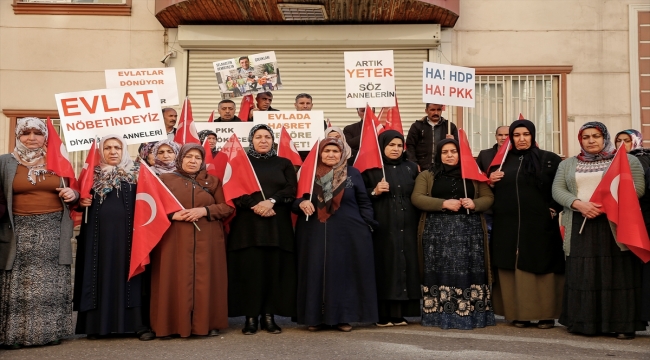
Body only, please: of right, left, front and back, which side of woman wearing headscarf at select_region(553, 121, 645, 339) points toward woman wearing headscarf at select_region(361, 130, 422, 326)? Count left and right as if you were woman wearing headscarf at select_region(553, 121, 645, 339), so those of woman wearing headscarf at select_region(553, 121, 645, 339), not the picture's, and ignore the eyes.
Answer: right

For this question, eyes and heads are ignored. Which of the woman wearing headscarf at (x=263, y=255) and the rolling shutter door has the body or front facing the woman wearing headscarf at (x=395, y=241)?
the rolling shutter door

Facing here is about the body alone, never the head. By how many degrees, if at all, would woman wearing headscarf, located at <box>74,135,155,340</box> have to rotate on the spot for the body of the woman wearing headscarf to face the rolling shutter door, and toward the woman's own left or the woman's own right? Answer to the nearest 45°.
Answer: approximately 135° to the woman's own left
